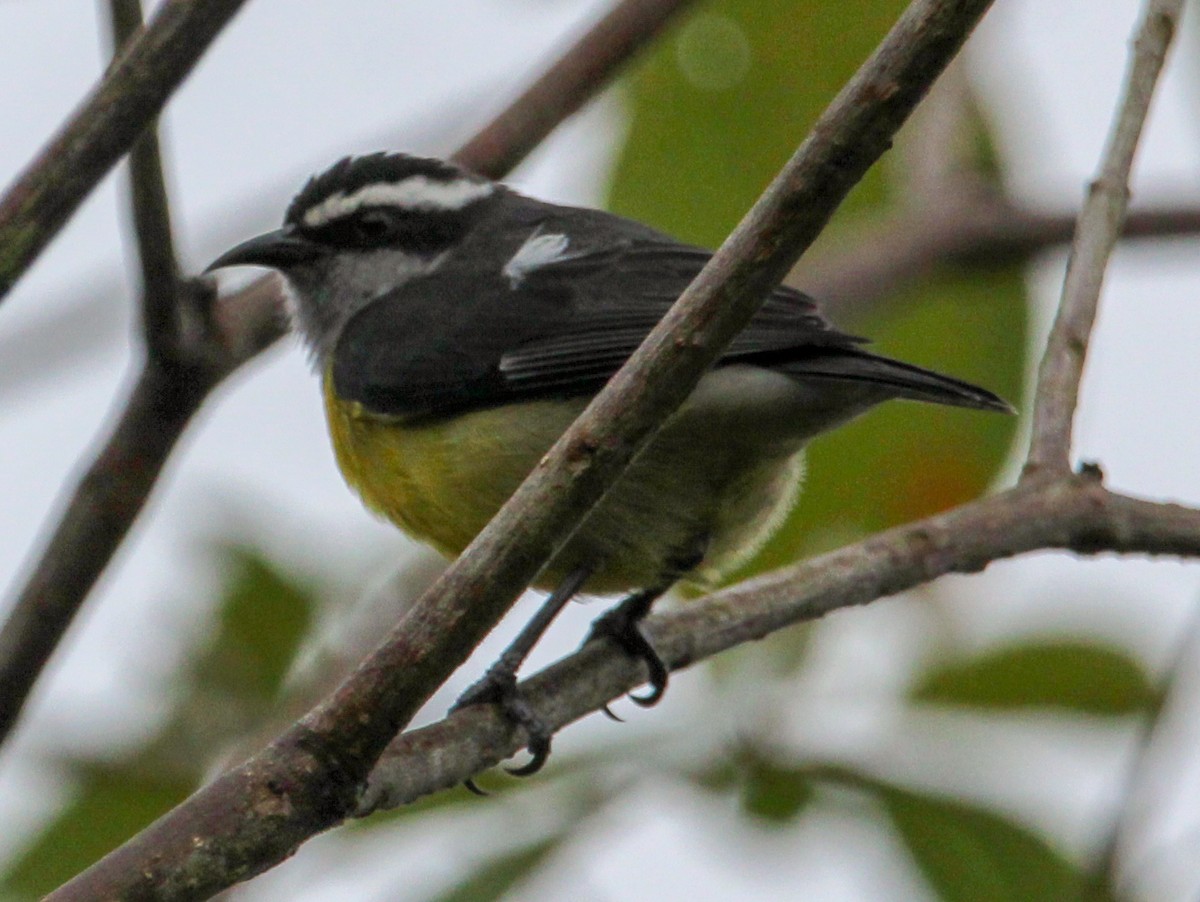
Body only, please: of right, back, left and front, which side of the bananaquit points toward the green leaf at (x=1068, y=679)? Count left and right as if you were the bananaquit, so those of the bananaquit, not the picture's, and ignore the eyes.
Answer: back

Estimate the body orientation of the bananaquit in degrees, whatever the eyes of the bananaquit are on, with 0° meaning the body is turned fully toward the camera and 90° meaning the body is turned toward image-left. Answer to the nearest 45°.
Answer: approximately 90°

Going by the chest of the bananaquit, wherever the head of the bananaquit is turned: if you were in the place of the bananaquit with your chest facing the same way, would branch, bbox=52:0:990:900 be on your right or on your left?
on your left

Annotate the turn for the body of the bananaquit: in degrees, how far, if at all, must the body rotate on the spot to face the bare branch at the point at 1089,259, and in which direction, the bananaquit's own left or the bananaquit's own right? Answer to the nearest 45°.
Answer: approximately 135° to the bananaquit's own left
